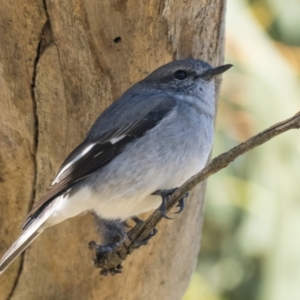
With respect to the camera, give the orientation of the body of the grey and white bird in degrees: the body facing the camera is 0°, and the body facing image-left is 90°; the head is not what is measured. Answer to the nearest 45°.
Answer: approximately 270°
